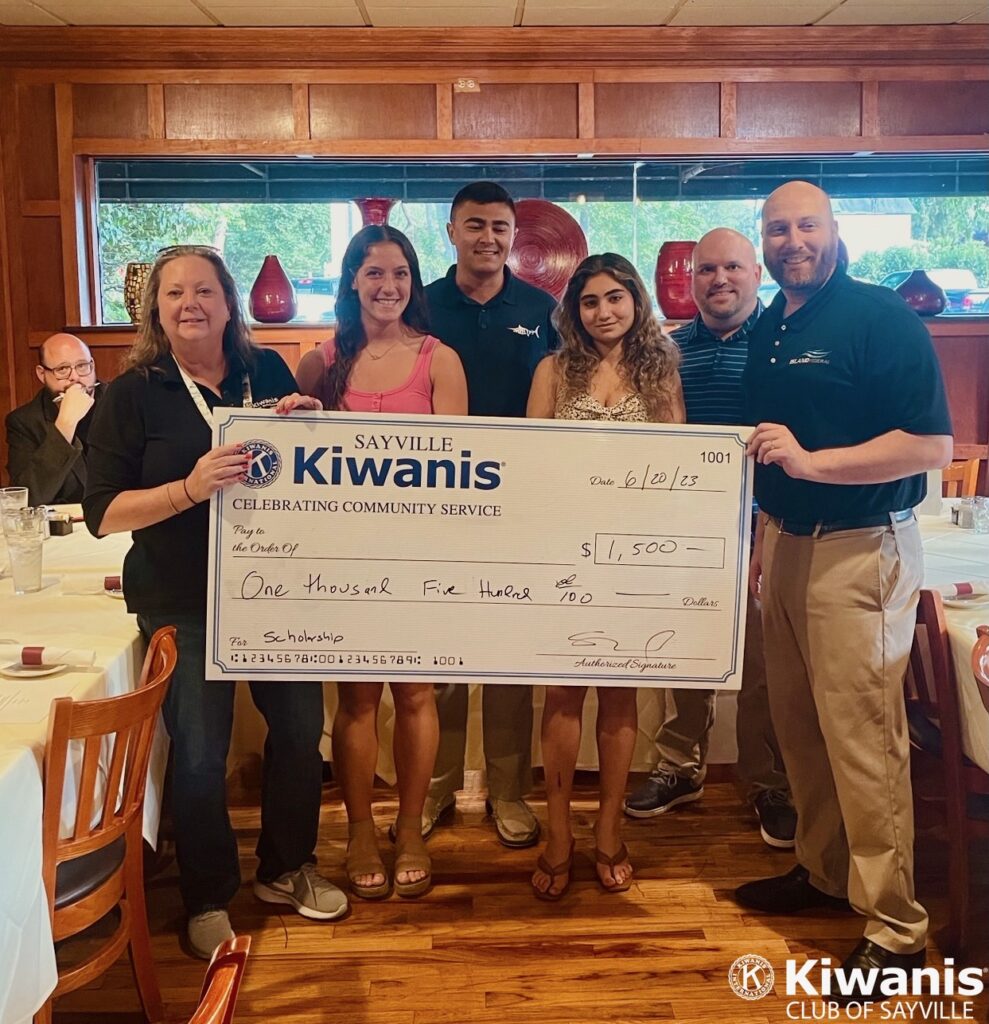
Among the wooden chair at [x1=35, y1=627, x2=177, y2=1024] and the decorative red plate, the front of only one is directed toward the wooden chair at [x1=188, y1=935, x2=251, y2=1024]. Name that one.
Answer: the decorative red plate

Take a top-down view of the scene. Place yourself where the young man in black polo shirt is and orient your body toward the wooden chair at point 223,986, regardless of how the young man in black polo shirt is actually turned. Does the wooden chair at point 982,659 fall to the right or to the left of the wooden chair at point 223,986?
left

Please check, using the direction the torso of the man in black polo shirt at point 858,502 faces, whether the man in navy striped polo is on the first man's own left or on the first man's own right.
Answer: on the first man's own right

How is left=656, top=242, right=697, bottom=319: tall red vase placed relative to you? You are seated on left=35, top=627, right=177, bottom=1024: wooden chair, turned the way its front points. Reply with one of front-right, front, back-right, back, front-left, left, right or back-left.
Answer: right

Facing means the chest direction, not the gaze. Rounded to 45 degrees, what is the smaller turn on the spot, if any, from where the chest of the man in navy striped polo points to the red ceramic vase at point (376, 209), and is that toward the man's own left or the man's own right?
approximately 135° to the man's own right

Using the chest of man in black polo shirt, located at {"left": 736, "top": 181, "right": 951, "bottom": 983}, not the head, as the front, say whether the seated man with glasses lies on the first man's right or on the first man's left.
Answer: on the first man's right
